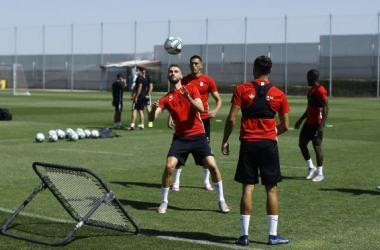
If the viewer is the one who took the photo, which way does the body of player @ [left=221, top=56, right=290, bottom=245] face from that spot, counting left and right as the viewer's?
facing away from the viewer

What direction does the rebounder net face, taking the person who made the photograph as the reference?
facing away from the viewer and to the right of the viewer

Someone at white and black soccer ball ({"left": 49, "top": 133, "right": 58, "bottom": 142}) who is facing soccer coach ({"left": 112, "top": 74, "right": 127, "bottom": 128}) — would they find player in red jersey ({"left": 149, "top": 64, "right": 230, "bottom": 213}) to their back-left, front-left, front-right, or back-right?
back-right

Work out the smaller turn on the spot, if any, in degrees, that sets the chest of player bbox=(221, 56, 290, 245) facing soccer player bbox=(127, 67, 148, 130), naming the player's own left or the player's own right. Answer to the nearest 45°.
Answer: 0° — they already face them

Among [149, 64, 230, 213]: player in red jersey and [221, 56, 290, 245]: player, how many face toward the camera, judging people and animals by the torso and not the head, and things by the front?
1

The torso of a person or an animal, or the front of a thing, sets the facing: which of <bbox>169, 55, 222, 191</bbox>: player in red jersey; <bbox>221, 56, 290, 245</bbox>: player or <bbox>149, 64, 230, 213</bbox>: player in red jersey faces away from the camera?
the player
